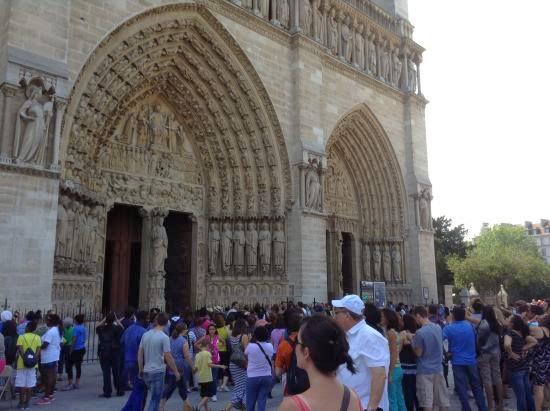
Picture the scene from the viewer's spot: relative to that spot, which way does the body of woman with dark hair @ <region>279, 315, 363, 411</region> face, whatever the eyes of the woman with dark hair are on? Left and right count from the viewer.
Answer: facing away from the viewer and to the left of the viewer

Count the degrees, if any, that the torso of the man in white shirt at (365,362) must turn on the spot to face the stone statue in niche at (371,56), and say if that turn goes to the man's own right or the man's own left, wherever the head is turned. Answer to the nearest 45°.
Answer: approximately 90° to the man's own right

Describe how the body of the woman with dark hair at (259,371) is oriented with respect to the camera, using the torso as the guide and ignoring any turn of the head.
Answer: away from the camera

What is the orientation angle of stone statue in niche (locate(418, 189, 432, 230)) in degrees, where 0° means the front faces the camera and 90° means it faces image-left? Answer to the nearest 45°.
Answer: approximately 315°

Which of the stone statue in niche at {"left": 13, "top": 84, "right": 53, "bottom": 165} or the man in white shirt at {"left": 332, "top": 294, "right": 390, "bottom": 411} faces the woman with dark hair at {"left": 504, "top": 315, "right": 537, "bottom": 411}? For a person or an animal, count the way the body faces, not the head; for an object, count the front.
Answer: the stone statue in niche

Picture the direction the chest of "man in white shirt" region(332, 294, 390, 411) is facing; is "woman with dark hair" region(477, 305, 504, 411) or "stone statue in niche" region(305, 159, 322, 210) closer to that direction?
the stone statue in niche

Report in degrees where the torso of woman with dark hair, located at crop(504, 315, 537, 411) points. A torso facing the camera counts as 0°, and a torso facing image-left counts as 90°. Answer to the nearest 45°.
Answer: approximately 135°
